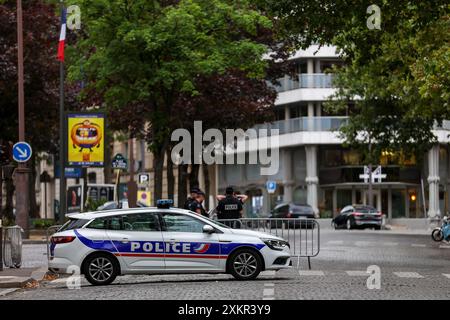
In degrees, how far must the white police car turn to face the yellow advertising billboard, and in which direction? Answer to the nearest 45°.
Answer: approximately 90° to its left

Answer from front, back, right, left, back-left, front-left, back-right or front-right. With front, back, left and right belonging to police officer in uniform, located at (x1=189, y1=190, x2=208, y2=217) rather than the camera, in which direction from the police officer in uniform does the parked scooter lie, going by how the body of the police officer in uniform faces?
front-left

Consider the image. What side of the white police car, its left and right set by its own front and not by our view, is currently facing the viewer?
right

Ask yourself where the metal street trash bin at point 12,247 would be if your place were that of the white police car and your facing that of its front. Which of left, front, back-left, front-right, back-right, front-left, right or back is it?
back-left

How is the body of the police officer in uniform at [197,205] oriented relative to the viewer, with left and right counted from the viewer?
facing to the right of the viewer

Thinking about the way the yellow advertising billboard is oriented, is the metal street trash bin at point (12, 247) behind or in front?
in front
